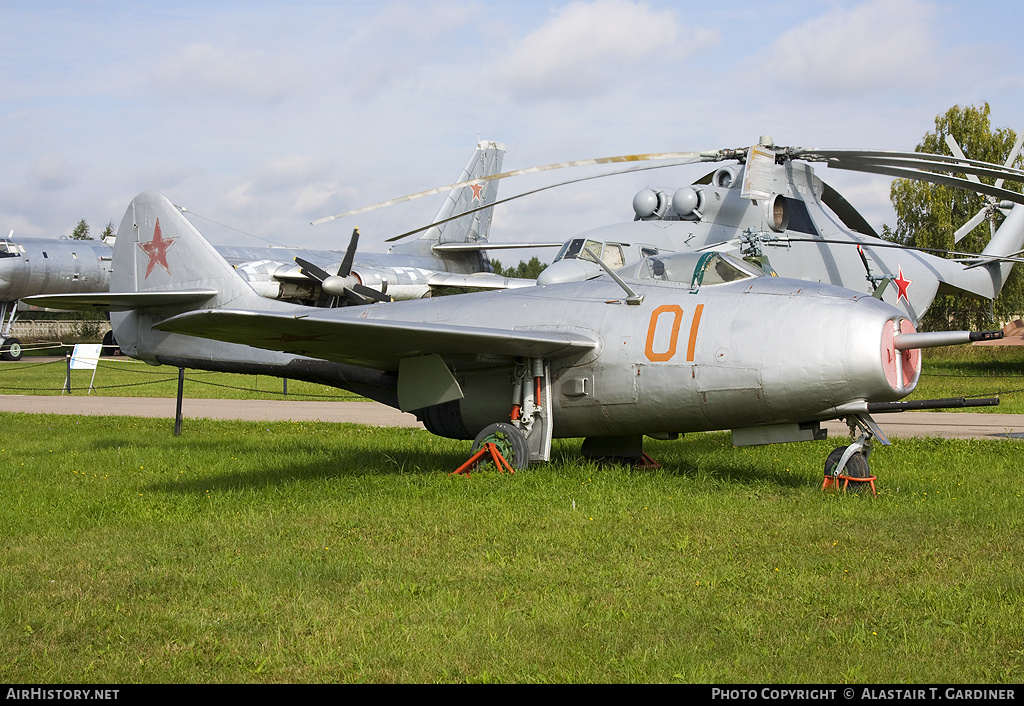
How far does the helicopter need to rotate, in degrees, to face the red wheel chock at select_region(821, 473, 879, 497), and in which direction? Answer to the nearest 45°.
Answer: approximately 45° to its left

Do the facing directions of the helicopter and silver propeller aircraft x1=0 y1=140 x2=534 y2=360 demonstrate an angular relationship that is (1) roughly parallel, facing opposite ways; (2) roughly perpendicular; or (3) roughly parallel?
roughly parallel

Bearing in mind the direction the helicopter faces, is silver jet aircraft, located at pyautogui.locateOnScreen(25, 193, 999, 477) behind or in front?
in front

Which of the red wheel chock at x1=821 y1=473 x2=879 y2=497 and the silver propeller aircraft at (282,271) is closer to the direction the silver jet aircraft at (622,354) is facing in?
the red wheel chock

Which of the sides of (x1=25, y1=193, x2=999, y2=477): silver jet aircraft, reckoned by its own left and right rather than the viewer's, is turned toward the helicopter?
left

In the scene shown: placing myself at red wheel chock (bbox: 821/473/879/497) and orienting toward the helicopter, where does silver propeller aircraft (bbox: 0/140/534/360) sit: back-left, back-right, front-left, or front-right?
front-left

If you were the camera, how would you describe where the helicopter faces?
facing the viewer and to the left of the viewer

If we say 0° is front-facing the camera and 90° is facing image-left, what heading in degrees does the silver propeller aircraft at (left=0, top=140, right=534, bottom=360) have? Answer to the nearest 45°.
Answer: approximately 45°

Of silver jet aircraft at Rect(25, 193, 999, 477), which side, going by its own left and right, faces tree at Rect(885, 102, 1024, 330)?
left

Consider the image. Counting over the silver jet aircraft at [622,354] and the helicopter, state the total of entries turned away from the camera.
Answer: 0

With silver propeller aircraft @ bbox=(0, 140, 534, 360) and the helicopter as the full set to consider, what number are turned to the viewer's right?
0
